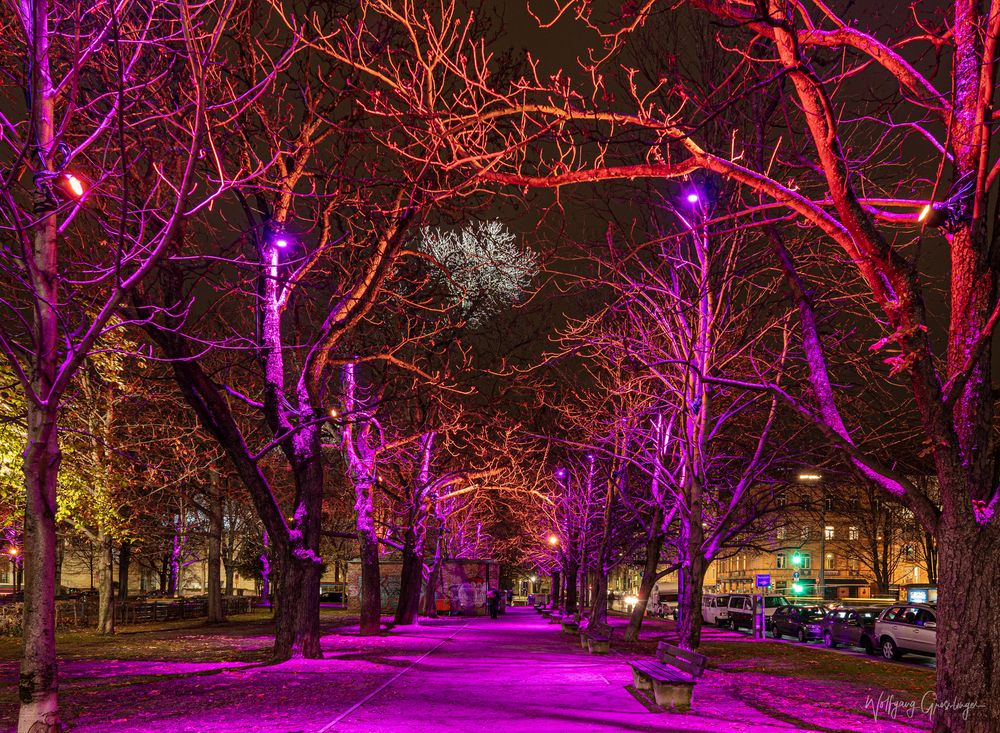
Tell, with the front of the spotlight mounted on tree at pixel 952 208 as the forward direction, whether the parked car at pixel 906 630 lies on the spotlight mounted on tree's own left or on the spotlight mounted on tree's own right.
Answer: on the spotlight mounted on tree's own right

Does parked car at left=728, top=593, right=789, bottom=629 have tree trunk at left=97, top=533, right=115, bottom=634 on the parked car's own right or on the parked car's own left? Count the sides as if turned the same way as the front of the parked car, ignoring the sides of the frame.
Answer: on the parked car's own right

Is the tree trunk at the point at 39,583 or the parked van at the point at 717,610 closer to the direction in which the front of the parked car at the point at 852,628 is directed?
the tree trunk

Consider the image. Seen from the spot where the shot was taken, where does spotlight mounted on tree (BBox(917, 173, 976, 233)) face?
facing to the left of the viewer

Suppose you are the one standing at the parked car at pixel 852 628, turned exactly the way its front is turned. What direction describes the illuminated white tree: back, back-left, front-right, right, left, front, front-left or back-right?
right
